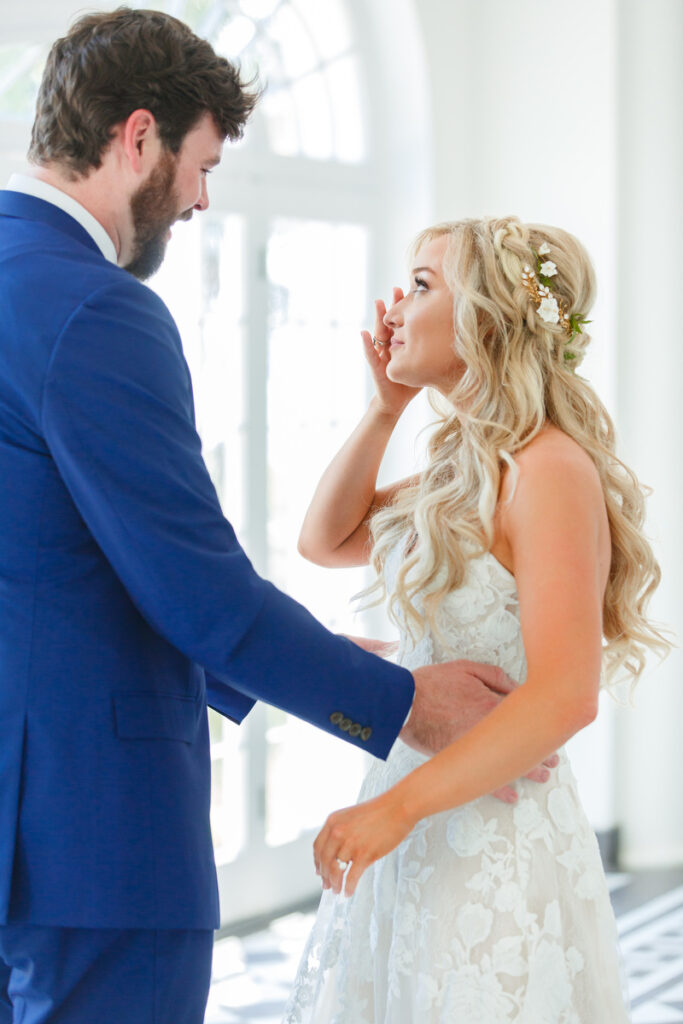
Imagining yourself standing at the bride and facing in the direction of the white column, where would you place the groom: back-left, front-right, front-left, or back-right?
back-left

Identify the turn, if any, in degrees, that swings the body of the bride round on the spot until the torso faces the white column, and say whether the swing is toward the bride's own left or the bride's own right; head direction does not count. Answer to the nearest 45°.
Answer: approximately 90° to the bride's own right

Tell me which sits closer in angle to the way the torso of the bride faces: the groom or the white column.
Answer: the groom

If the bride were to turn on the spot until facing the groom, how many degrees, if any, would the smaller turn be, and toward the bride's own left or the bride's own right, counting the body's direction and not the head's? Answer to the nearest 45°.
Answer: approximately 45° to the bride's own left

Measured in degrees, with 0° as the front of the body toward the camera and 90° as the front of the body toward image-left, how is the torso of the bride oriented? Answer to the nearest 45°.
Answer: approximately 90°

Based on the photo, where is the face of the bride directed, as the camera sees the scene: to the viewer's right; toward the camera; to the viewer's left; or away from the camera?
to the viewer's left
